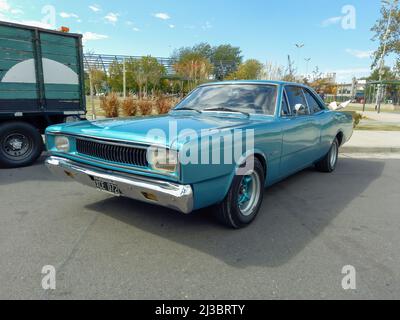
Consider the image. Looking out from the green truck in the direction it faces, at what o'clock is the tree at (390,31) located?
The tree is roughly at 5 o'clock from the green truck.

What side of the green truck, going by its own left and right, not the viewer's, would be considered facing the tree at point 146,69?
right

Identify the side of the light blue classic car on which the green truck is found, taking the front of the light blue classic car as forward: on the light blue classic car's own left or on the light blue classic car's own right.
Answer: on the light blue classic car's own right

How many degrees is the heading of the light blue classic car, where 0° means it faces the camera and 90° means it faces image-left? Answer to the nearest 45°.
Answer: approximately 45°

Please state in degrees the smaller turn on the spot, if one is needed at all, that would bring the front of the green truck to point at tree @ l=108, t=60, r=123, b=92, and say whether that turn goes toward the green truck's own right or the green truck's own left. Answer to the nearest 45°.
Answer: approximately 90° to the green truck's own right

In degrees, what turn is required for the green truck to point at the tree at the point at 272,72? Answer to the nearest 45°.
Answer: approximately 135° to its right

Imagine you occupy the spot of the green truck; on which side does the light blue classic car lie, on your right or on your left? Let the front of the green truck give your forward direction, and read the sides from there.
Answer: on your left

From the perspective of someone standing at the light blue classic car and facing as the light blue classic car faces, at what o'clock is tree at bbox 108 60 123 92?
The tree is roughly at 4 o'clock from the light blue classic car.

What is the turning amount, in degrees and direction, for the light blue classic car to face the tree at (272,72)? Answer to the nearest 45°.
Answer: approximately 135° to its right

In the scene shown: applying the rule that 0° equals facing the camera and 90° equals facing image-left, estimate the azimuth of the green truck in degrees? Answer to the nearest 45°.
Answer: approximately 90°

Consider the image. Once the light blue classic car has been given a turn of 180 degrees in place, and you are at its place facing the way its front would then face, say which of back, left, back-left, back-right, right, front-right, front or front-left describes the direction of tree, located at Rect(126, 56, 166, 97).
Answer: front-left
